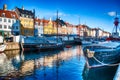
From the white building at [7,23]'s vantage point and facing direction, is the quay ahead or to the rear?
ahead

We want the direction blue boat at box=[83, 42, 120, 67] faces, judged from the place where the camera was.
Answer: facing the viewer and to the left of the viewer

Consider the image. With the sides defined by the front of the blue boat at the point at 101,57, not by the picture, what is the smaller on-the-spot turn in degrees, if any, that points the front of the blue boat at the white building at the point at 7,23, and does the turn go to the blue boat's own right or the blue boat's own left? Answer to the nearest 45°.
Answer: approximately 90° to the blue boat's own right

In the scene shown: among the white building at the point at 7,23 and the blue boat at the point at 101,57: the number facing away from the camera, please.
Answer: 0

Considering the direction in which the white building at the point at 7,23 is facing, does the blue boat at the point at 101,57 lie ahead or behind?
ahead

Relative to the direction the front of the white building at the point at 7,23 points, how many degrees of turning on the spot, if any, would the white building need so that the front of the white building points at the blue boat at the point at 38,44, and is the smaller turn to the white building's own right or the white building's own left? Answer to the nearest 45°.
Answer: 0° — it already faces it
